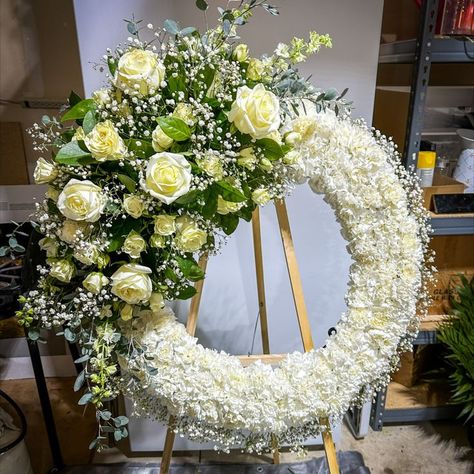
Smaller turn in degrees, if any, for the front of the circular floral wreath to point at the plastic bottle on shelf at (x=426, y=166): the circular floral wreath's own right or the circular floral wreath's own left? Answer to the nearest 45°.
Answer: approximately 135° to the circular floral wreath's own left

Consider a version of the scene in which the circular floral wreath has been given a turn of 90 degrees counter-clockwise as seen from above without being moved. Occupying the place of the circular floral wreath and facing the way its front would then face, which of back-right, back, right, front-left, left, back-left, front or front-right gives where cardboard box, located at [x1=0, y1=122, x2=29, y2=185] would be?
back-left

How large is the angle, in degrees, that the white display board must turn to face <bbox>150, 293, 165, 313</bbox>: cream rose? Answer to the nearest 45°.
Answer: approximately 45° to its right

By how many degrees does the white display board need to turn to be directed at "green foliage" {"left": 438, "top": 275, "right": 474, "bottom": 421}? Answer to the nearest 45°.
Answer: approximately 90° to its left

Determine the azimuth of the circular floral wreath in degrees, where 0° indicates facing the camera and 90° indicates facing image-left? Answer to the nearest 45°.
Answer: approximately 0°

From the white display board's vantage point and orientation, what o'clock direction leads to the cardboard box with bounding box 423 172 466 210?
The cardboard box is roughly at 9 o'clock from the white display board.

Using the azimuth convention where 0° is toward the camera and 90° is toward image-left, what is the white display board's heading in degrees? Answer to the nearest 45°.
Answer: approximately 0°

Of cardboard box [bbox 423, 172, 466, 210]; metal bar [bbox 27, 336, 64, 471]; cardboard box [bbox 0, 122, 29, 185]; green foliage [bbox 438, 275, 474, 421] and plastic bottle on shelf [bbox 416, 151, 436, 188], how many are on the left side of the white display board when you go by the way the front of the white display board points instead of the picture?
3

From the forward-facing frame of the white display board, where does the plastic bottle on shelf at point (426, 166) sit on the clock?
The plastic bottle on shelf is roughly at 9 o'clock from the white display board.

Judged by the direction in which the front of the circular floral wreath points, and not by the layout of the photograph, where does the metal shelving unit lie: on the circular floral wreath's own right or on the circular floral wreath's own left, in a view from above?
on the circular floral wreath's own left
